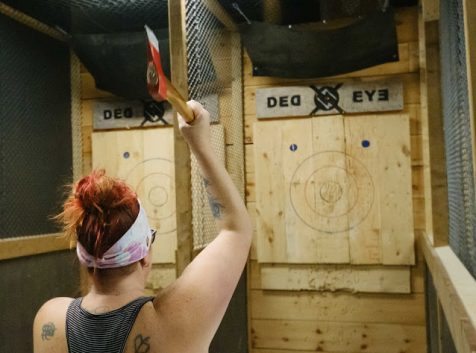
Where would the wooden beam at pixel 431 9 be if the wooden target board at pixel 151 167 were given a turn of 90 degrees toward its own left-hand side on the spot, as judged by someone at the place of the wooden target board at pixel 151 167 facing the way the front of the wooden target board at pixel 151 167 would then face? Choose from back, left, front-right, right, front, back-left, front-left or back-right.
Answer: front-right

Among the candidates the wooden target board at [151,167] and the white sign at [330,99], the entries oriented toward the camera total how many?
2

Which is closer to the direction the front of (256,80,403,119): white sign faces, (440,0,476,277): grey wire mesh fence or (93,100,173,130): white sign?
the grey wire mesh fence

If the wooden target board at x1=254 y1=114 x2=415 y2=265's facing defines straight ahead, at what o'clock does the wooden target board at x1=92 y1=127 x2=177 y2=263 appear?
the wooden target board at x1=92 y1=127 x2=177 y2=263 is roughly at 3 o'clock from the wooden target board at x1=254 y1=114 x2=415 y2=265.

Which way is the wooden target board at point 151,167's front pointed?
toward the camera

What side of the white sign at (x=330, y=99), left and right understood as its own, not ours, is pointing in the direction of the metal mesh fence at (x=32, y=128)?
right

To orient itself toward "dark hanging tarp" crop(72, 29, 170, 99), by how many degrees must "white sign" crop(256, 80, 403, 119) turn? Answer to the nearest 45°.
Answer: approximately 90° to its right

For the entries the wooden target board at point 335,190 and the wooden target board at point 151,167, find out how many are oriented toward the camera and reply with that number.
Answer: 2

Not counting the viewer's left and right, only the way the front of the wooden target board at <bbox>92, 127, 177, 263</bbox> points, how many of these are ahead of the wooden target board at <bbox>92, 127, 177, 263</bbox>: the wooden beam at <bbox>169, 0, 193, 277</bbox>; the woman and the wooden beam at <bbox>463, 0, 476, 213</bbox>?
3

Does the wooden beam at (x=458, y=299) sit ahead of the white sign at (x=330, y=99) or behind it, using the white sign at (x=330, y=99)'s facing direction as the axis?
ahead

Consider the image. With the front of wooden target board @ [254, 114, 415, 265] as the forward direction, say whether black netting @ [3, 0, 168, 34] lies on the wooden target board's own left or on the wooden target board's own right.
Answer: on the wooden target board's own right

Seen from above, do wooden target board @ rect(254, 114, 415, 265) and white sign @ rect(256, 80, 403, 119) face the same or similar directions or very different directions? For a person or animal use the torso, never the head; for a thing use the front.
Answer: same or similar directions

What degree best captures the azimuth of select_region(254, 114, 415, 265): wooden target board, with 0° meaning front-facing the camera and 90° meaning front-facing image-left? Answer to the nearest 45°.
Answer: approximately 0°

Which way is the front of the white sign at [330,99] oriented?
toward the camera

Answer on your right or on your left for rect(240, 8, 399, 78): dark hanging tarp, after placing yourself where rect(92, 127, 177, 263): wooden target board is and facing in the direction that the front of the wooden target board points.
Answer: on your left

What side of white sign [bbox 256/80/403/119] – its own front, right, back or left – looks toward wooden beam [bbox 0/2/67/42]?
right

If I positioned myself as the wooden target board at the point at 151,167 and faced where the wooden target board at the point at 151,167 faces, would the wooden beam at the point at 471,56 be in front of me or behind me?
in front
